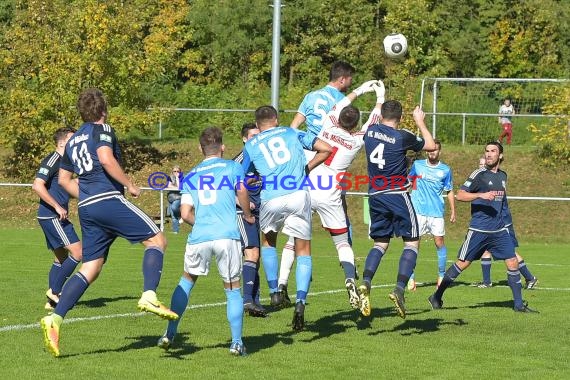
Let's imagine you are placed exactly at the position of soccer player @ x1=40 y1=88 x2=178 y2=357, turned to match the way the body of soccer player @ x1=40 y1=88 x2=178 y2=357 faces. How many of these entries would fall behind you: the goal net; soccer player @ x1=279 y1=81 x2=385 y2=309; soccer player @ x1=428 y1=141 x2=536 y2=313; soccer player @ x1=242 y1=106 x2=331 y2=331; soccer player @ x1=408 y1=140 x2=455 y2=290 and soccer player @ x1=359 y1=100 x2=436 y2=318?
0

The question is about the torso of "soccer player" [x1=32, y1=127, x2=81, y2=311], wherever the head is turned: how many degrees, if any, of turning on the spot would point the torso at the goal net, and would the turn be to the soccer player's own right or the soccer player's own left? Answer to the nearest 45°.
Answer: approximately 45° to the soccer player's own left

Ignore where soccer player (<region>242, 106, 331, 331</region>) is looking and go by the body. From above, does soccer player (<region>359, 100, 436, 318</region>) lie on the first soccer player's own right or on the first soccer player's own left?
on the first soccer player's own right

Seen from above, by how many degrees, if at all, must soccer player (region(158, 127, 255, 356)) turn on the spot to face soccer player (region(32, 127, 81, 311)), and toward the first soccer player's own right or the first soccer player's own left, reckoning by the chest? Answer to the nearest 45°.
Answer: approximately 45° to the first soccer player's own left

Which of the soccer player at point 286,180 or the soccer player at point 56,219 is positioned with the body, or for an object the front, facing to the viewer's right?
the soccer player at point 56,219

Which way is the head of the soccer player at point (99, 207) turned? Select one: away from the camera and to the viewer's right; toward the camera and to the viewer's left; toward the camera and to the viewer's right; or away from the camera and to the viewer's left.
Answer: away from the camera and to the viewer's right

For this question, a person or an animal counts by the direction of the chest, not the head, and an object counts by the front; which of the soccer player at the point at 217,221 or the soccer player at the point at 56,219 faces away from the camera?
the soccer player at the point at 217,221

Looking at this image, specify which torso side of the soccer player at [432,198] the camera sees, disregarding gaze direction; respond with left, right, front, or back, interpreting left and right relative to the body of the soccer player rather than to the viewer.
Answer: front

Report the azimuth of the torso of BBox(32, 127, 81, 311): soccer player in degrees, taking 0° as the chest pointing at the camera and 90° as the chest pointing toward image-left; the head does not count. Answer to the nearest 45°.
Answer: approximately 270°

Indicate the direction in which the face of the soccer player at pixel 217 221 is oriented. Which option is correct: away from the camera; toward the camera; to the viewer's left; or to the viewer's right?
away from the camera

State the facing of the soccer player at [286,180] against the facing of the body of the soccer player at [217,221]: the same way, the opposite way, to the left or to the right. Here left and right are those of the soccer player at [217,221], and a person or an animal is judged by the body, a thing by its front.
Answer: the same way

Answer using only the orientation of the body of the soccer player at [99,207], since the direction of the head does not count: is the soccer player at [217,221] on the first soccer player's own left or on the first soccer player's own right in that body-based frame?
on the first soccer player's own right

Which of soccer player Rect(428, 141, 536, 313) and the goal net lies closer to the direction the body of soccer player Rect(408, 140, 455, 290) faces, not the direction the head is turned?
the soccer player

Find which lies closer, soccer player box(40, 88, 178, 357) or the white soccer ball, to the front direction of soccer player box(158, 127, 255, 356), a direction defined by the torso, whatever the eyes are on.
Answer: the white soccer ball

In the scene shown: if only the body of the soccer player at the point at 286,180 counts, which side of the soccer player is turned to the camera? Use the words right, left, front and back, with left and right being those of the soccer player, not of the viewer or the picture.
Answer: back
